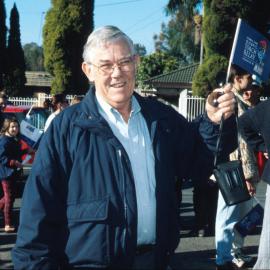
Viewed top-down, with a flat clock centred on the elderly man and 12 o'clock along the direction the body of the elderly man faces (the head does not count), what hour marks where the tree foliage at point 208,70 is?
The tree foliage is roughly at 8 o'clock from the elderly man.

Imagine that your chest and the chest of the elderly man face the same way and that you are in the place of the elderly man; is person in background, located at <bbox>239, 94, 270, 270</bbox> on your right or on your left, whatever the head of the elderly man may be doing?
on your left

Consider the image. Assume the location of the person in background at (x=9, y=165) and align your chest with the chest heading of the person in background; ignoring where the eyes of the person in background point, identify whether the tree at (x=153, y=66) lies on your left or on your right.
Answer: on your left

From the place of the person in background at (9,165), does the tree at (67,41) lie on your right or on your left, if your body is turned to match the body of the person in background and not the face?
on your left

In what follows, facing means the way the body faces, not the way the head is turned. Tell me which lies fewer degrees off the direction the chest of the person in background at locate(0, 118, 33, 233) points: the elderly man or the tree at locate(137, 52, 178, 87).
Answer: the elderly man

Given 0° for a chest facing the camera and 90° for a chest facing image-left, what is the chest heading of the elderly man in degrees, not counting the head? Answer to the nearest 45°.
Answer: approximately 315°

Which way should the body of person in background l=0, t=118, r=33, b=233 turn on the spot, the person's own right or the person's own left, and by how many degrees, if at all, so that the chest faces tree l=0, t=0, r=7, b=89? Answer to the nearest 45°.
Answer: approximately 135° to the person's own left

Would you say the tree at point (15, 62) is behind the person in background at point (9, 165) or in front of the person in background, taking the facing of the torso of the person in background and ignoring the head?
behind

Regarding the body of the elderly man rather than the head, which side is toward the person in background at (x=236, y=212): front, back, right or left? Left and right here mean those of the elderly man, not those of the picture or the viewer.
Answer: left

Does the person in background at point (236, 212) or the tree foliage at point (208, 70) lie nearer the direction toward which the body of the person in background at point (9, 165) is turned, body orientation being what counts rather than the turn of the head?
the person in background
